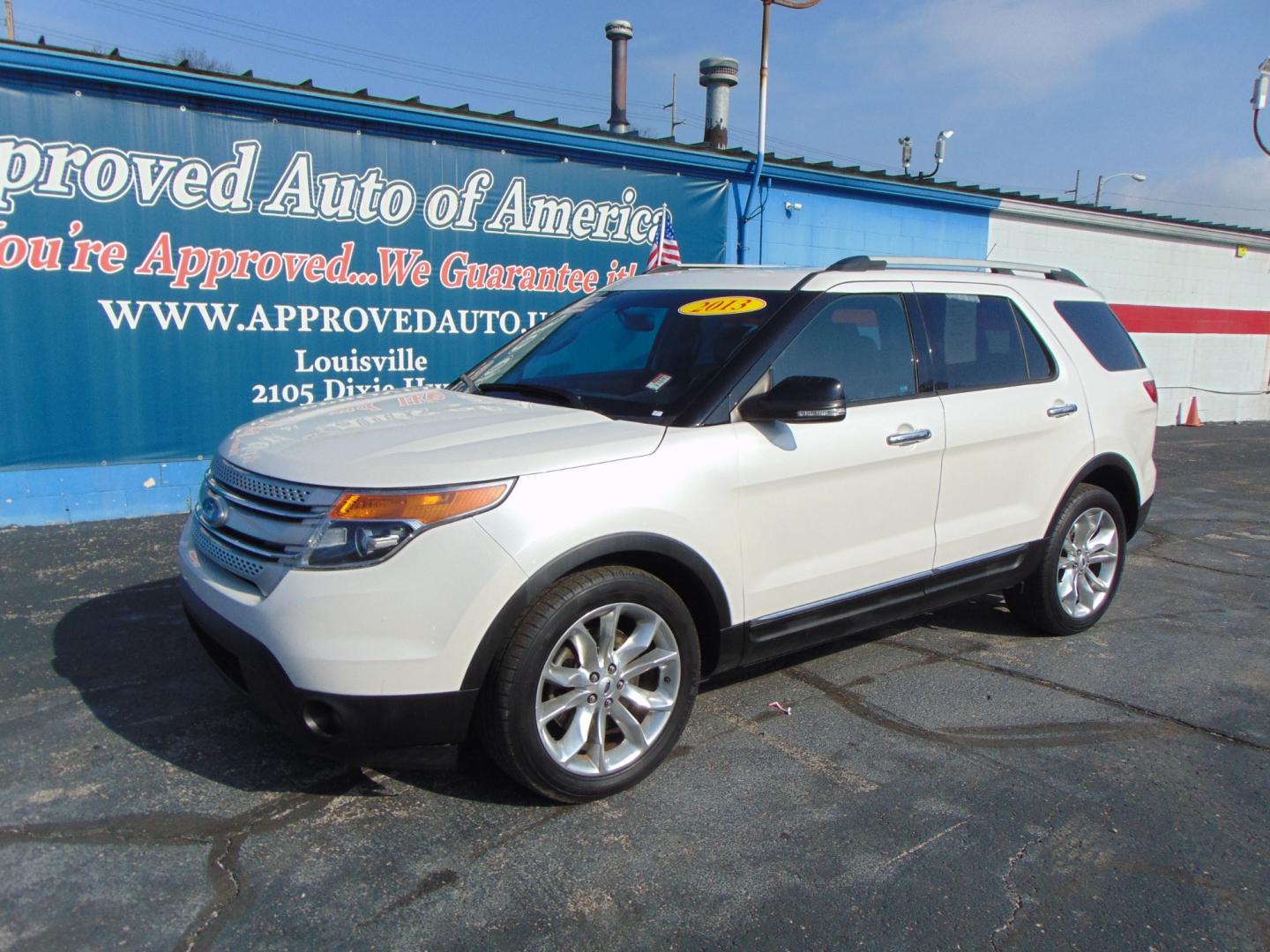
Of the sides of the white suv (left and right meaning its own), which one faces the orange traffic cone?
back

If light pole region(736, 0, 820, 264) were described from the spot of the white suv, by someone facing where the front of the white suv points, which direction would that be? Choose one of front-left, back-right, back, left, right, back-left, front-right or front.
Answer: back-right

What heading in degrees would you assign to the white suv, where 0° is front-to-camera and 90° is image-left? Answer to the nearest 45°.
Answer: approximately 45°

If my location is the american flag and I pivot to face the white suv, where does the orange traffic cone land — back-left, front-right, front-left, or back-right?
back-left

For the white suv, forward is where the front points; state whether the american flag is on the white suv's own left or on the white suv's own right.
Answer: on the white suv's own right

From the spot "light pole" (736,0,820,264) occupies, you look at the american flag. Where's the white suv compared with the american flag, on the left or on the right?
left
